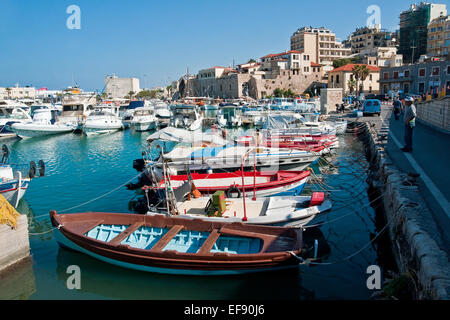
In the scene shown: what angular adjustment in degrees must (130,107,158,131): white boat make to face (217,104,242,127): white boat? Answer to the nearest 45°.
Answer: approximately 90° to its left

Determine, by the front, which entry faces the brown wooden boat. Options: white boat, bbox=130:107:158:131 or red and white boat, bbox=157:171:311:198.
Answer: the white boat

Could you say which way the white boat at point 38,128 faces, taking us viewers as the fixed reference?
facing the viewer and to the left of the viewer

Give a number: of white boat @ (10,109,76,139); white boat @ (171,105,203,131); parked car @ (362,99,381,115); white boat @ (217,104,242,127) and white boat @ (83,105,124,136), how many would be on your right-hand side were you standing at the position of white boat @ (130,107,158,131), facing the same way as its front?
2

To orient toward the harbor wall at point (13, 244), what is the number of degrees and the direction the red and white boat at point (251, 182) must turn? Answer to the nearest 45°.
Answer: approximately 135° to its right

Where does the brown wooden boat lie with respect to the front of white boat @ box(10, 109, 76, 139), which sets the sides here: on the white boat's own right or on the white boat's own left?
on the white boat's own left

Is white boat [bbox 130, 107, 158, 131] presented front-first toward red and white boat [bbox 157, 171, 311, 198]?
yes

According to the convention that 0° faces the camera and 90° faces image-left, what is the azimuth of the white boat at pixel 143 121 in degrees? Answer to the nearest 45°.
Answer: approximately 0°

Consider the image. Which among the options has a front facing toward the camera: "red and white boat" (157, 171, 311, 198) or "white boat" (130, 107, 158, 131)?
the white boat

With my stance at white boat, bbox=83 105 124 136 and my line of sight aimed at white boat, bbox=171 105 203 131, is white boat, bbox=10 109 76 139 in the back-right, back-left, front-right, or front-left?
back-right

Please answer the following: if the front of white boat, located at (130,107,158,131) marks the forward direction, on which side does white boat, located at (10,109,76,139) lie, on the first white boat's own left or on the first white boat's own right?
on the first white boat's own right

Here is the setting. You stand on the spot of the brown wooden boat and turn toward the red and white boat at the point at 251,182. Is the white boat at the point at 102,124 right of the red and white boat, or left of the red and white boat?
left

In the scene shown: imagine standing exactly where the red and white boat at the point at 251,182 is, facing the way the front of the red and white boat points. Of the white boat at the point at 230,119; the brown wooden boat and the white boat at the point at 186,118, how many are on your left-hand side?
2

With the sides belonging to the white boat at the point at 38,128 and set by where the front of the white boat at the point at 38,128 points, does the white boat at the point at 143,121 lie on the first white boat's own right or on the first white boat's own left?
on the first white boat's own left

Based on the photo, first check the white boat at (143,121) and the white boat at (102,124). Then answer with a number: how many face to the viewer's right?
0

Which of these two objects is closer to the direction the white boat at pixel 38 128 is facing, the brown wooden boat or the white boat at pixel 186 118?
the brown wooden boat

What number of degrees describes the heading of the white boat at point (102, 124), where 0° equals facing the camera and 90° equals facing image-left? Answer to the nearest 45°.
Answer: approximately 45°
